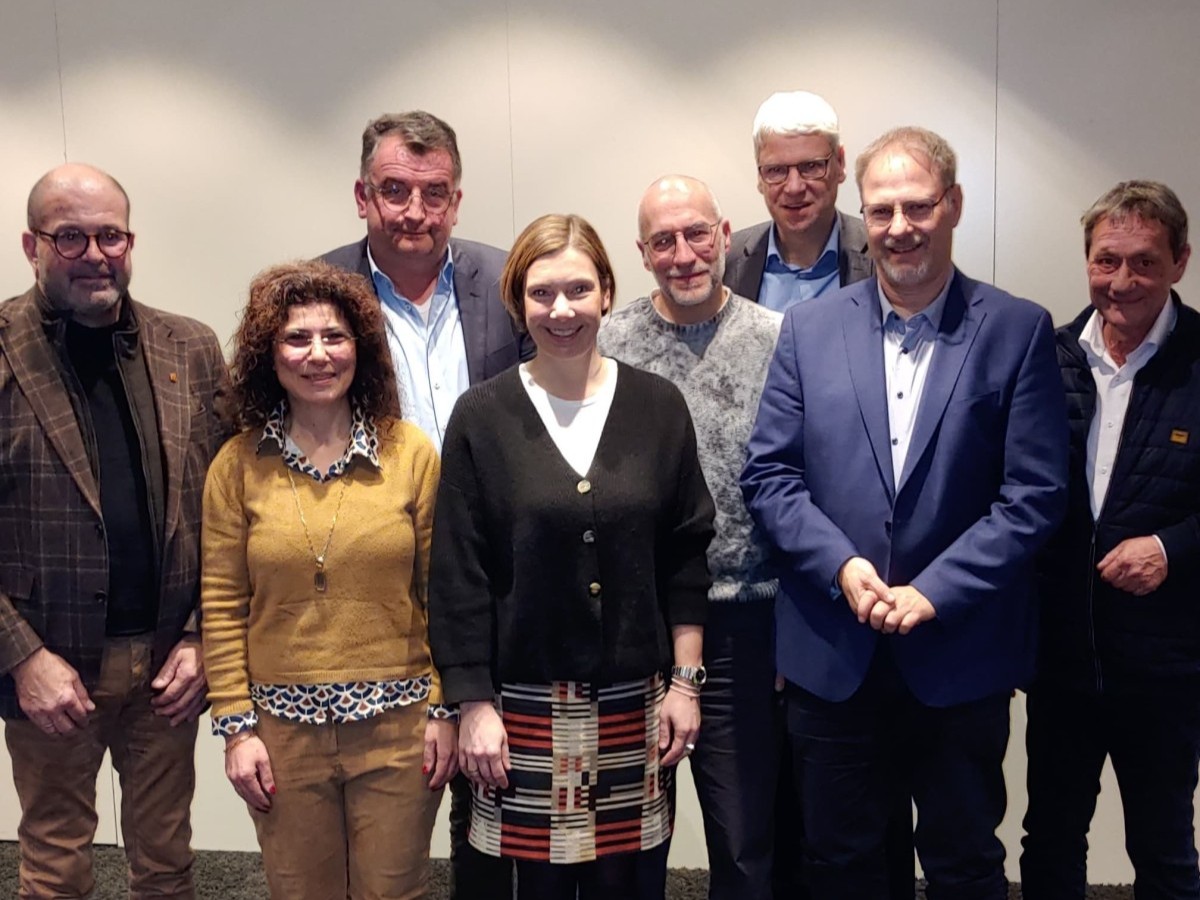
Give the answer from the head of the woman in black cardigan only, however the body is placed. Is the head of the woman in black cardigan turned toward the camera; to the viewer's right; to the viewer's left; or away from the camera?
toward the camera

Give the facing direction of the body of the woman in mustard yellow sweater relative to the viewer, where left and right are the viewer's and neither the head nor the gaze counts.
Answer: facing the viewer

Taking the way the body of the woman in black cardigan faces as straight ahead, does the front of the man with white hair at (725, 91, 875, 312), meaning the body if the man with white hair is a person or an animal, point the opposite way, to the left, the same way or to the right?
the same way

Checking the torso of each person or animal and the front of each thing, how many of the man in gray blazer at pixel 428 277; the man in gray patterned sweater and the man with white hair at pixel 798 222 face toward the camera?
3

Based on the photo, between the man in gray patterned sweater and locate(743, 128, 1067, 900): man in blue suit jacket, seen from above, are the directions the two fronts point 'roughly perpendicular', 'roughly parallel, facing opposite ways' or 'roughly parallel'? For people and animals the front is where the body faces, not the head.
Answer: roughly parallel

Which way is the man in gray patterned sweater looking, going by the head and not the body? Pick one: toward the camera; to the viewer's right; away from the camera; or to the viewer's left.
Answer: toward the camera

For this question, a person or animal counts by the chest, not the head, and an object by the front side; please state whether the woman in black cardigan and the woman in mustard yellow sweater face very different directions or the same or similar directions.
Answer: same or similar directions

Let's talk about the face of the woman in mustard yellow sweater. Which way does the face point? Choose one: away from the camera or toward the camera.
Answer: toward the camera

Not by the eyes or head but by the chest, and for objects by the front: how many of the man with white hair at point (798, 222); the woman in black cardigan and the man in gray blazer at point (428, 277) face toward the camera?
3

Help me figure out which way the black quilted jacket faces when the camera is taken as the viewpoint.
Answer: facing the viewer and to the left of the viewer

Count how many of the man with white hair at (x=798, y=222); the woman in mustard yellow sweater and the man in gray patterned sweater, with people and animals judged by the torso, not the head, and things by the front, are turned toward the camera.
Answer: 3

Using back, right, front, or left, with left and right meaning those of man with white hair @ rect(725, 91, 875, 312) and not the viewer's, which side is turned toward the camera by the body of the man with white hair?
front

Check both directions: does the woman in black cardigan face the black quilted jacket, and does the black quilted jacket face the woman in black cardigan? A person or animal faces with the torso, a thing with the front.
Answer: no

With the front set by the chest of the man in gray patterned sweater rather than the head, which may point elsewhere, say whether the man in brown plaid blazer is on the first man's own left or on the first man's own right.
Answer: on the first man's own right

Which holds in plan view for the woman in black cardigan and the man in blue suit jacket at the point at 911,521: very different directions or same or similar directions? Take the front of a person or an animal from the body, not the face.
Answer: same or similar directions

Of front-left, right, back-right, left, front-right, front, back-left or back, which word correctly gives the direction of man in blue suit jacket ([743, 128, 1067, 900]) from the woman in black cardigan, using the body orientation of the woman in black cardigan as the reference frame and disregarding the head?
left

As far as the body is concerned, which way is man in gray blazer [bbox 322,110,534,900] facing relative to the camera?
toward the camera
